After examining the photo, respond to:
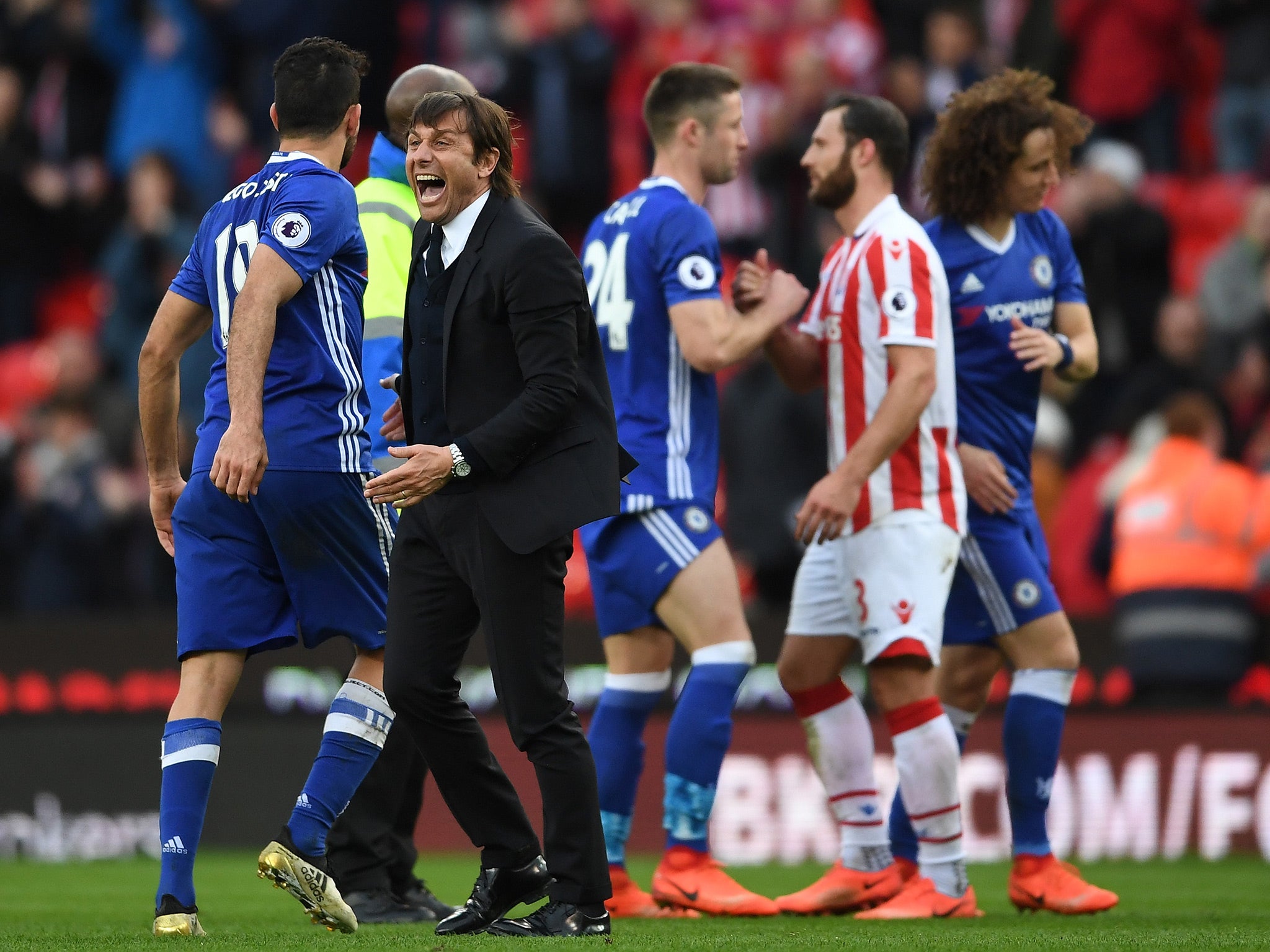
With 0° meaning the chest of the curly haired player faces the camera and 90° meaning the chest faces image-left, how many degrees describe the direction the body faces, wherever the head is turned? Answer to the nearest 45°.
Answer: approximately 315°

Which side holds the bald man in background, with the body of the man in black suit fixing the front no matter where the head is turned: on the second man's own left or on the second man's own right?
on the second man's own right

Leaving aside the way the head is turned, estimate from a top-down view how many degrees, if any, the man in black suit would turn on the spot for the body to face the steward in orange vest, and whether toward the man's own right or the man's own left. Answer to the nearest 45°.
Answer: approximately 180°

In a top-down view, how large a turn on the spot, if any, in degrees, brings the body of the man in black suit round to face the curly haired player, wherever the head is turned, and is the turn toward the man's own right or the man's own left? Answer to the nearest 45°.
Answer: approximately 180°

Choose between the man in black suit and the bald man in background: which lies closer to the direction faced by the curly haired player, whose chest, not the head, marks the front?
the man in black suit

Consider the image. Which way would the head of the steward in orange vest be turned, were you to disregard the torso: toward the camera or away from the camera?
away from the camera

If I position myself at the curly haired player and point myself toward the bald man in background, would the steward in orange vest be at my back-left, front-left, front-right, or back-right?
back-right

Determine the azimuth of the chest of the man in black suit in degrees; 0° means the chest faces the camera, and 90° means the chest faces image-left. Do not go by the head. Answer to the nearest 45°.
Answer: approximately 45°
